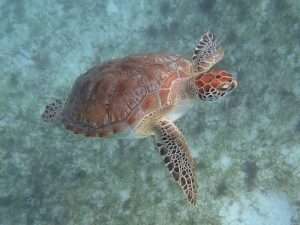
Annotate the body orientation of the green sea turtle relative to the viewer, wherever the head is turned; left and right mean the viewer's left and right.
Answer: facing to the right of the viewer
